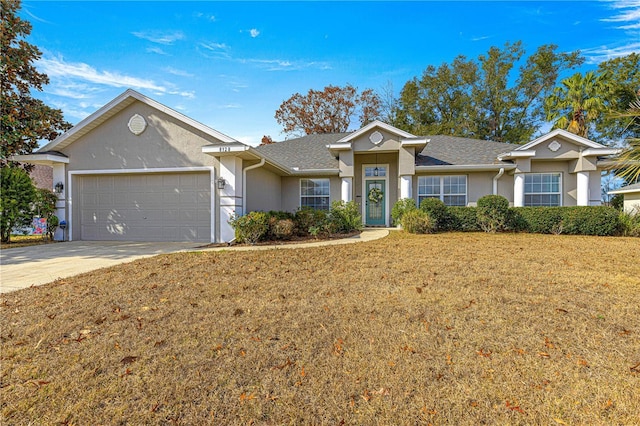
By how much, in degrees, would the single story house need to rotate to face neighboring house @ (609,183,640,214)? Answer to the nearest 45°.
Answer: approximately 90° to its left

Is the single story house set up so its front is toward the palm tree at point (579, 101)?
no

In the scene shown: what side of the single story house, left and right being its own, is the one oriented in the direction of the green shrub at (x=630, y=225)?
left

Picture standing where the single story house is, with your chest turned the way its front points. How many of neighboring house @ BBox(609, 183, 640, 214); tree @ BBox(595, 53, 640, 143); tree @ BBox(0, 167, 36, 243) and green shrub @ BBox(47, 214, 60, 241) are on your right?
2

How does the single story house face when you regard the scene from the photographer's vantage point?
facing the viewer

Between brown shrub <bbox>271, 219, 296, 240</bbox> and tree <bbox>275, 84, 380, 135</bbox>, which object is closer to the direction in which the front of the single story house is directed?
the brown shrub

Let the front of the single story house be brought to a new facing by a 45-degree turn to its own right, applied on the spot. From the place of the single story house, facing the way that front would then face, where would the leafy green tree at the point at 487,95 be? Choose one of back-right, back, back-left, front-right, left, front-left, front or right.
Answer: back

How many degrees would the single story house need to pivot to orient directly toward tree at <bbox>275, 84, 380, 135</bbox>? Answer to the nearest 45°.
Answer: approximately 180°

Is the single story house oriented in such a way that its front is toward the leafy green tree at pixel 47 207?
no

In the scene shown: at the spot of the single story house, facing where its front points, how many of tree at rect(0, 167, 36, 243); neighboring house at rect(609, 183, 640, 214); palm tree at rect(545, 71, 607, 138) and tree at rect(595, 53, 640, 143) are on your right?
1

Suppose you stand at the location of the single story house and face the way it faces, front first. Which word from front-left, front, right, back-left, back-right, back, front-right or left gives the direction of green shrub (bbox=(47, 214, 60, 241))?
right

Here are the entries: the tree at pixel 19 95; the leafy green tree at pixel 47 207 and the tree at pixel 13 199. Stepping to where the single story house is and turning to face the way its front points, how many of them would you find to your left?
0
